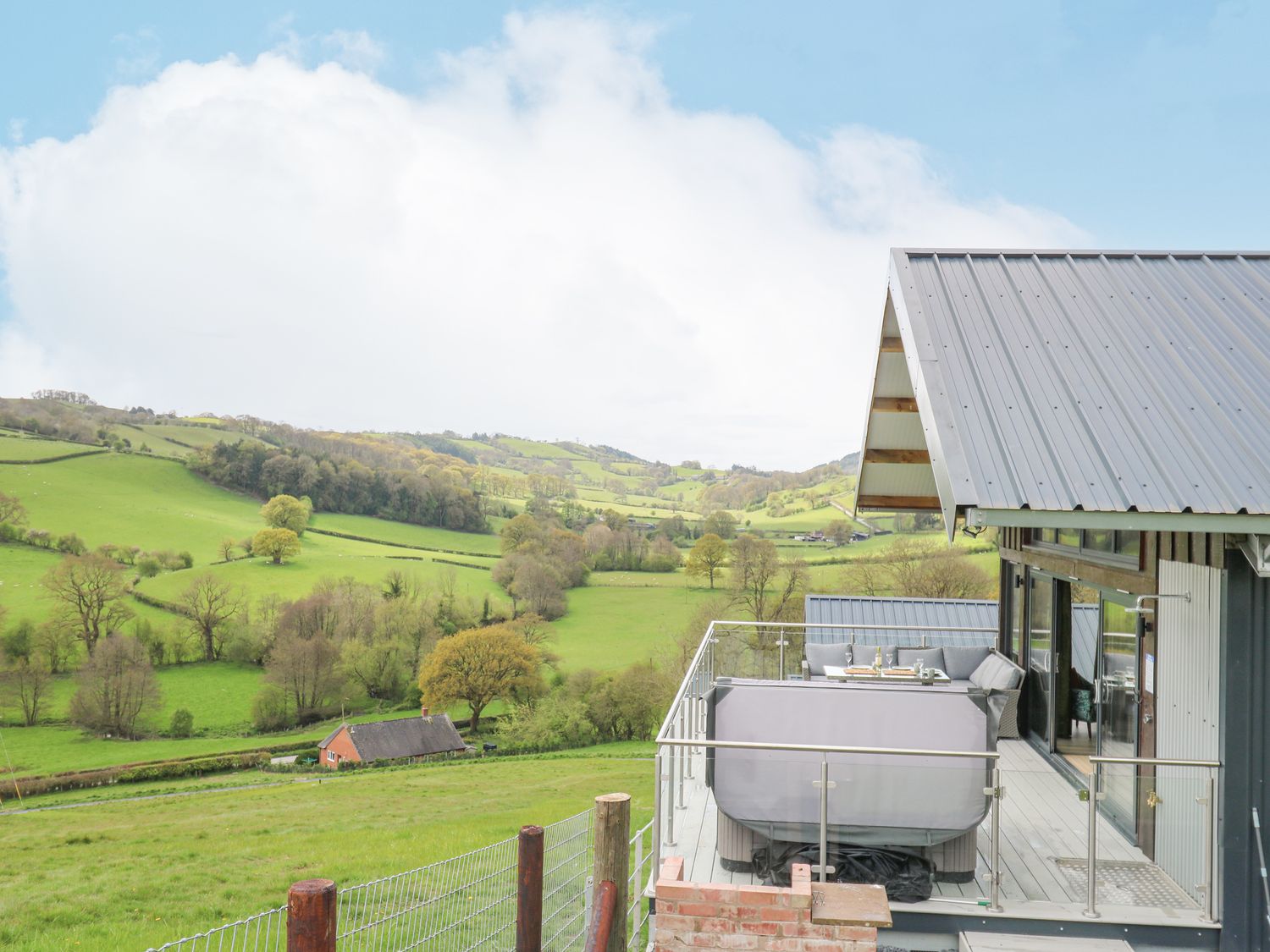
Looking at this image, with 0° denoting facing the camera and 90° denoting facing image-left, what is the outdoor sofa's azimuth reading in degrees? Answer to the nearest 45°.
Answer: approximately 0°

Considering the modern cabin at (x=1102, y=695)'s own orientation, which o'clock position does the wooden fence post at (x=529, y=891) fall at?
The wooden fence post is roughly at 11 o'clock from the modern cabin.

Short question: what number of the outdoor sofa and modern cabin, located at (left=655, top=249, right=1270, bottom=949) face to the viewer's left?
1

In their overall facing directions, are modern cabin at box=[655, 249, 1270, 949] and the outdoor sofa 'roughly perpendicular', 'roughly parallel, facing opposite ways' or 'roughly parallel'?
roughly perpendicular

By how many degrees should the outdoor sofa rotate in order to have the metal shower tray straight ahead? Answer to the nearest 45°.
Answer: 0° — it already faces it

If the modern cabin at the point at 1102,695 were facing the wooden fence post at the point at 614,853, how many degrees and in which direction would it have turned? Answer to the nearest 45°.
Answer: approximately 45° to its left

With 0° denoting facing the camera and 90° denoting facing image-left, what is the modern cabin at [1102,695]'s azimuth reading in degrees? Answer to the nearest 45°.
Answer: approximately 90°

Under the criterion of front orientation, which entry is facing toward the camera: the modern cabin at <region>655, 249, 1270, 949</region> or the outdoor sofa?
the outdoor sofa

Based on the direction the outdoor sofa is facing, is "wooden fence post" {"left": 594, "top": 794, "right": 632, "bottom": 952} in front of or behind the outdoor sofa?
in front

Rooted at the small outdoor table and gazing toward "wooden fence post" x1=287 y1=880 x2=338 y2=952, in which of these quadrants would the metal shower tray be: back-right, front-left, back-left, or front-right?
front-left

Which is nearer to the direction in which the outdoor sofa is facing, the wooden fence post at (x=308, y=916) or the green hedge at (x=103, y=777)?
the wooden fence post

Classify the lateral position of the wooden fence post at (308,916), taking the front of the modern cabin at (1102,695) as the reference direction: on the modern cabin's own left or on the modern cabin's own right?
on the modern cabin's own left

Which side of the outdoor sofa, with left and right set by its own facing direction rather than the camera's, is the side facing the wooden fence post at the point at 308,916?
front
